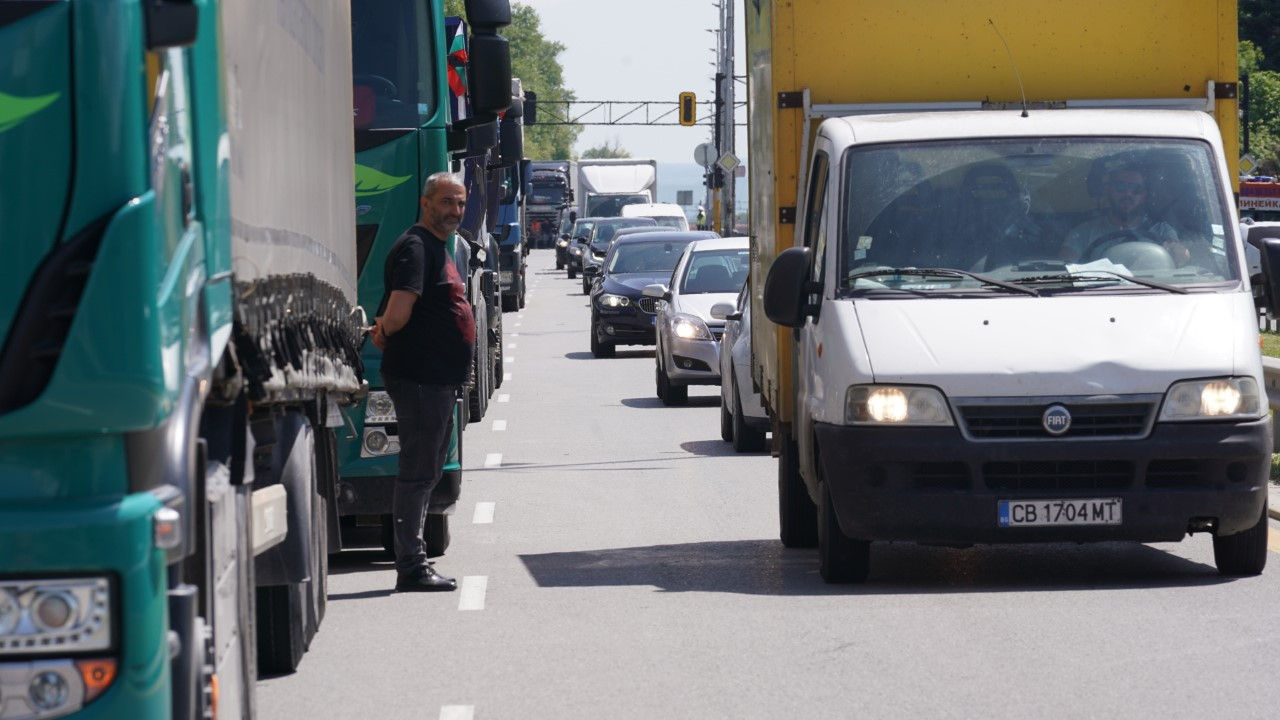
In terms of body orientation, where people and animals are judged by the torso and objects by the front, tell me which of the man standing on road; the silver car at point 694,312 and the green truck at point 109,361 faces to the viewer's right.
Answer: the man standing on road

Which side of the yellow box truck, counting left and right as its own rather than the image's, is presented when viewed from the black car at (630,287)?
back

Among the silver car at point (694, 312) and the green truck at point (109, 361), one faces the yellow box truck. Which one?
the silver car

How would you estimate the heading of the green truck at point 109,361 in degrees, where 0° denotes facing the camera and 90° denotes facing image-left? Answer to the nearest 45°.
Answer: approximately 0°

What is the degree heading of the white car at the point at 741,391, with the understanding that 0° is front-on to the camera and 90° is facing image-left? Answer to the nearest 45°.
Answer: approximately 0°

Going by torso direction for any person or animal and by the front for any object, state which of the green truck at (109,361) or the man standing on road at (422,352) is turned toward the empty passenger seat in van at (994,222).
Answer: the man standing on road

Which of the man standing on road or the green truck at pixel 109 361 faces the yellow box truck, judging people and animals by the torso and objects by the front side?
the man standing on road

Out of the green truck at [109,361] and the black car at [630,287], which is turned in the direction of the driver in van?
the black car

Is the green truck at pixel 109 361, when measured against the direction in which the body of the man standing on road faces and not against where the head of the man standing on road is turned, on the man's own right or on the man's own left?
on the man's own right
